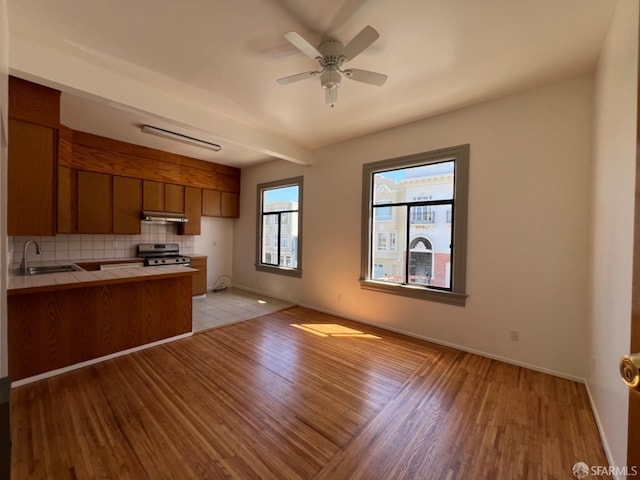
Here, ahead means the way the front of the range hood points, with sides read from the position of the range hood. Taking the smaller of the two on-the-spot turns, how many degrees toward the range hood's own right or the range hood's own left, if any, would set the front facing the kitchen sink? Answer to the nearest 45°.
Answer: approximately 45° to the range hood's own right

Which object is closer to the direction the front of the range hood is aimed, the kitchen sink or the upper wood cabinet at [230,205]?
the kitchen sink

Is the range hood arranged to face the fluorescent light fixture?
yes

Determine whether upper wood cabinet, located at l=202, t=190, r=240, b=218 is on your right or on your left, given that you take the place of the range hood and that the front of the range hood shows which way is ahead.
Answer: on your left

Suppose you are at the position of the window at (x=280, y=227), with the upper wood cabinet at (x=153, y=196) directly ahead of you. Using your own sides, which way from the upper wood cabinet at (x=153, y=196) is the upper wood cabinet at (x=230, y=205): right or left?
right

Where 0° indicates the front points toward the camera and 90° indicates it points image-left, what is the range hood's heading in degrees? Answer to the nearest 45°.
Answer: approximately 0°

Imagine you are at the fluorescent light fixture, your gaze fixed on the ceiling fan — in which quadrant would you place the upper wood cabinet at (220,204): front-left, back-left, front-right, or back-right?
back-left

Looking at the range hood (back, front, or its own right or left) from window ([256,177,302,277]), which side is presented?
left
